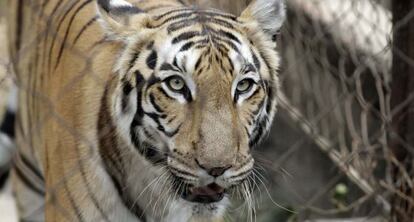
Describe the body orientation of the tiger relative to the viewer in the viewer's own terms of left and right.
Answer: facing the viewer and to the right of the viewer

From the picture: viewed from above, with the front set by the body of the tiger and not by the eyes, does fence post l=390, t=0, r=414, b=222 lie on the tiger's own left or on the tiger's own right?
on the tiger's own left
